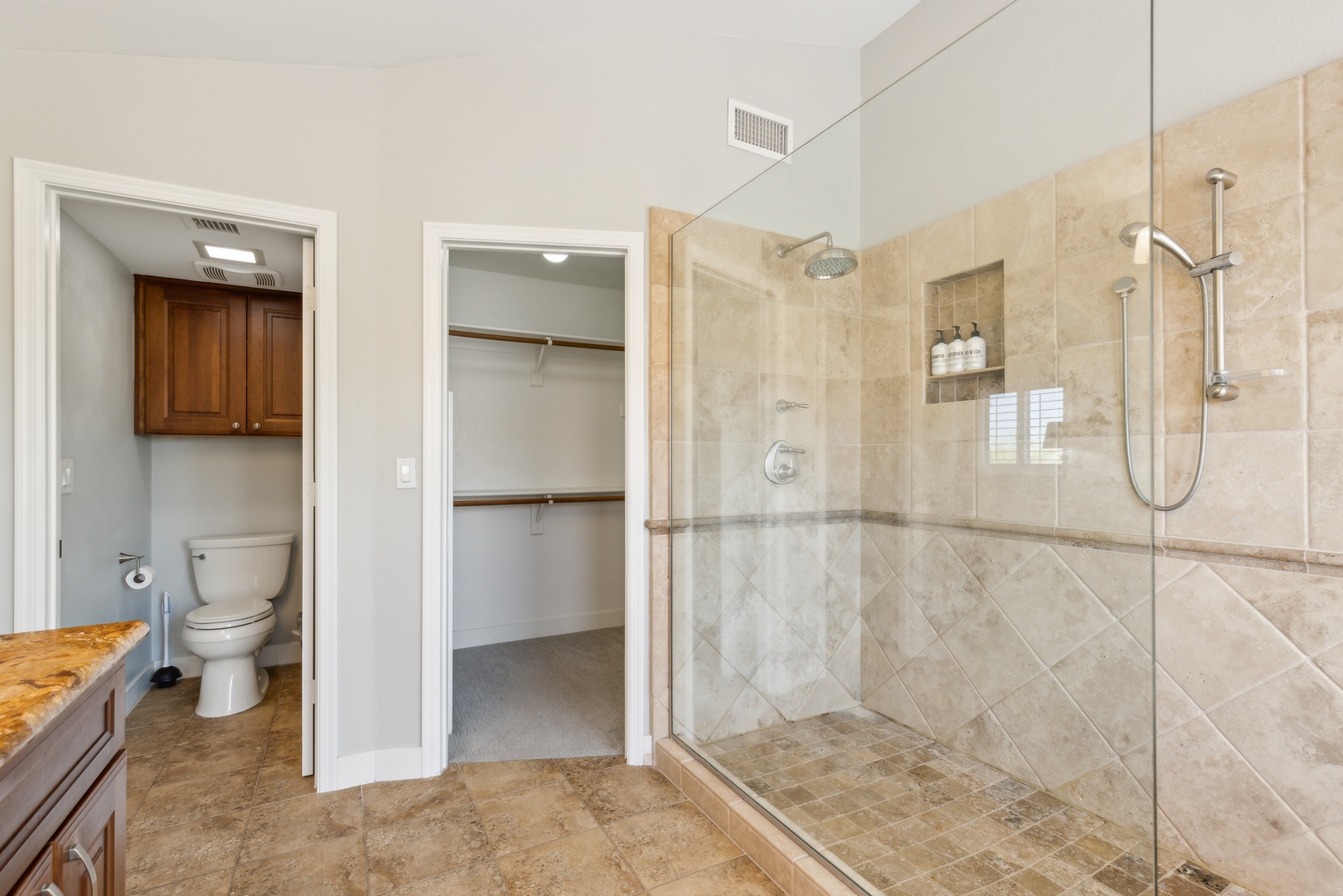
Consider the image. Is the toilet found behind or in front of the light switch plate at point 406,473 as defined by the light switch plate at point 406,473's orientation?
behind

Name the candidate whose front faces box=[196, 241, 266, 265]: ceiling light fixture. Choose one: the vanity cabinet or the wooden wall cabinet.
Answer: the wooden wall cabinet

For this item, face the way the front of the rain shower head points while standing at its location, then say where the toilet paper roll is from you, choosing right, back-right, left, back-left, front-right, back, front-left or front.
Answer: back-right

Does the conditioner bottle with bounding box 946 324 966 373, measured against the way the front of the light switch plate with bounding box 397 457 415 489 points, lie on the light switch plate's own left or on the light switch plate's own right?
on the light switch plate's own left

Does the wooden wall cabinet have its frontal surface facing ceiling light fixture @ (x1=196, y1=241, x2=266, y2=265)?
yes

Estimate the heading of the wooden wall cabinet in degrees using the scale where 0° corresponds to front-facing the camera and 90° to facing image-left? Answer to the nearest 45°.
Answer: approximately 0°

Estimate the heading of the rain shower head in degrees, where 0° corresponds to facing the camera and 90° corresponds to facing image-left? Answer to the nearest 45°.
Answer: approximately 315°

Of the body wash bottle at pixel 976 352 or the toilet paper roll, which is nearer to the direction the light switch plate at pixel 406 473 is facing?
the body wash bottle

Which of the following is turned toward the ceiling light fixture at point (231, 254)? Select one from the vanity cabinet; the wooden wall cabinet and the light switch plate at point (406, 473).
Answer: the wooden wall cabinet

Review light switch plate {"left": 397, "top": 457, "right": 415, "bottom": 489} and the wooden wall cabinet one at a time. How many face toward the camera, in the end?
2
